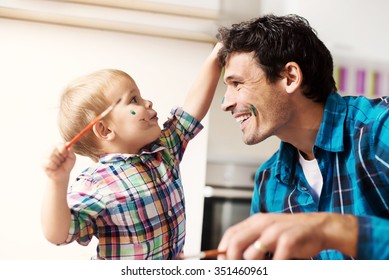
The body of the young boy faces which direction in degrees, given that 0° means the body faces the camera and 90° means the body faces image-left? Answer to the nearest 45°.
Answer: approximately 315°

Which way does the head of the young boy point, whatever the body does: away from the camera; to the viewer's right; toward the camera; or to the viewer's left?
to the viewer's right

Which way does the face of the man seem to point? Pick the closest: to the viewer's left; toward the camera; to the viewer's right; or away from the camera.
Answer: to the viewer's left

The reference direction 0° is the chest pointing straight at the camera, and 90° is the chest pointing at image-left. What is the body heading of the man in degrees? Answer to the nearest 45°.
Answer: approximately 45°
